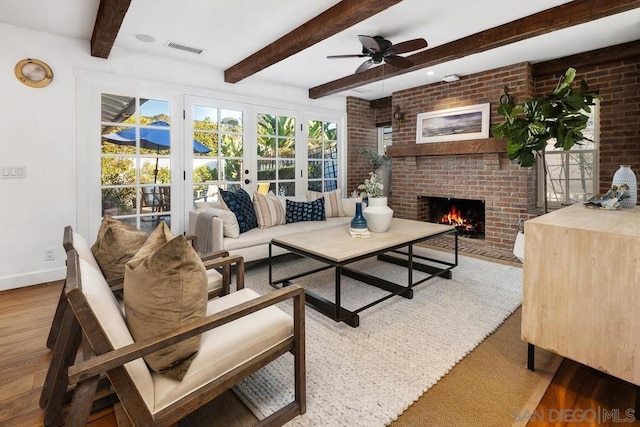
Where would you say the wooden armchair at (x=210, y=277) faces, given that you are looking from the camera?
facing away from the viewer and to the right of the viewer

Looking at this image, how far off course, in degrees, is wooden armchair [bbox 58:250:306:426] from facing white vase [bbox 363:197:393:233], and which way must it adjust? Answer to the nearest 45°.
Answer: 0° — it already faces it

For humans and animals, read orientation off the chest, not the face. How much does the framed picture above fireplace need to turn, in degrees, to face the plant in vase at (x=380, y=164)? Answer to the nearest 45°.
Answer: approximately 90° to its right

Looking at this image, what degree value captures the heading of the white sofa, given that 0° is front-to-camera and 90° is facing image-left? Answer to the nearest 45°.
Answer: approximately 315°

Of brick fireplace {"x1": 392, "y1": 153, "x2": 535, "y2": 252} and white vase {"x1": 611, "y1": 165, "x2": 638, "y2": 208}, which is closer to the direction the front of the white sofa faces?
the white vase

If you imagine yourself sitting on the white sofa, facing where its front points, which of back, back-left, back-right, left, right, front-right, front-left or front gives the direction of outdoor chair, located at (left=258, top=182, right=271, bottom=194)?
back-left
